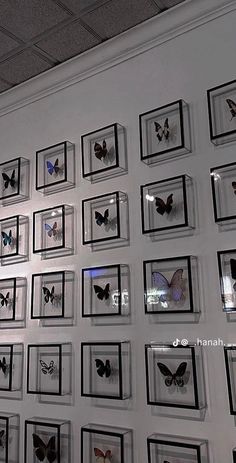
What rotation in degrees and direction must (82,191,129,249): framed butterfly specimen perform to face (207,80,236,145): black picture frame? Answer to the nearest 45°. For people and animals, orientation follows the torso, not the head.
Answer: approximately 90° to its left

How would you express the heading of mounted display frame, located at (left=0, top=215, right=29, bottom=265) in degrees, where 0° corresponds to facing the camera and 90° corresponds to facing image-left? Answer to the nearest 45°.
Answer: approximately 45°

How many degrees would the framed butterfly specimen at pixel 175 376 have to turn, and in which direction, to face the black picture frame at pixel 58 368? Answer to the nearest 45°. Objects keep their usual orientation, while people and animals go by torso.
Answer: approximately 90° to its right

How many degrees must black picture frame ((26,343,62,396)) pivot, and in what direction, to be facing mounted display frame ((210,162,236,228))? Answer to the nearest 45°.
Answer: approximately 90° to its left

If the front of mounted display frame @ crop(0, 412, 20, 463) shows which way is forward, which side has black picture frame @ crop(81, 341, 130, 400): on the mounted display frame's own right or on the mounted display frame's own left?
on the mounted display frame's own left

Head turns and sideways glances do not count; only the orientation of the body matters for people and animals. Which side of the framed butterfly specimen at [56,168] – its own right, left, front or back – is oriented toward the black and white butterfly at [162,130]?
left
